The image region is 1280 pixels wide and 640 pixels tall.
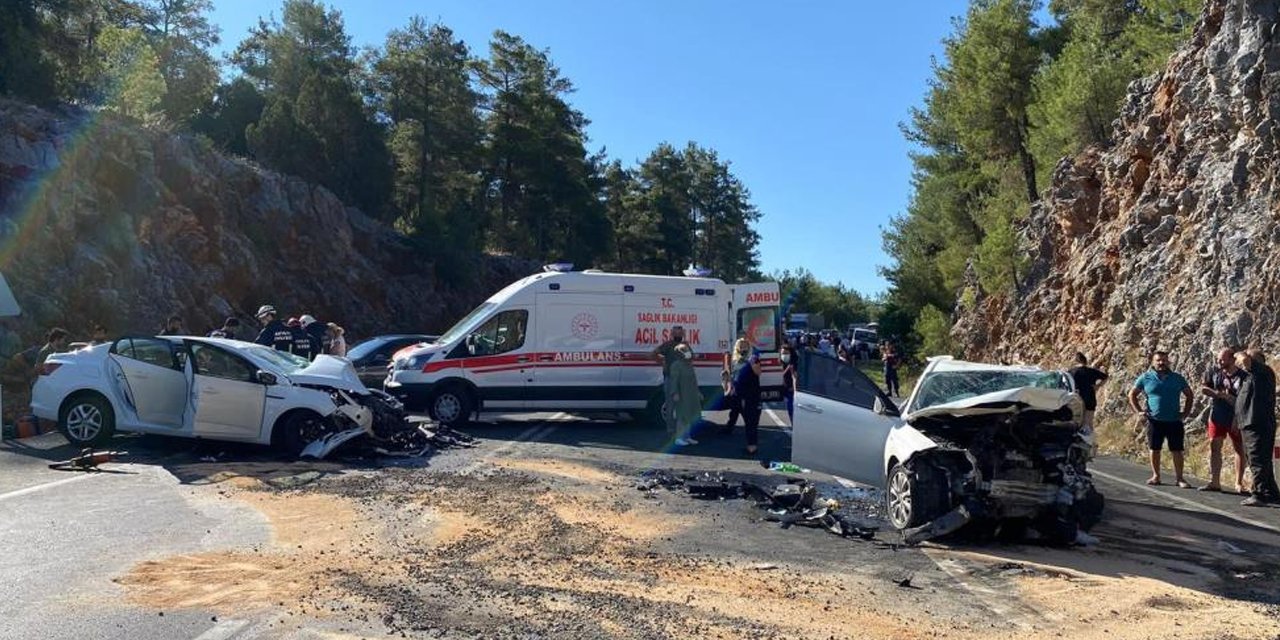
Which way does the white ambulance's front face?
to the viewer's left

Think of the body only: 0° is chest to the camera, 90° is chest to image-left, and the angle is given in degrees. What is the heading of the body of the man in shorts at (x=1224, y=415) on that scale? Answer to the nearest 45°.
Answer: approximately 45°

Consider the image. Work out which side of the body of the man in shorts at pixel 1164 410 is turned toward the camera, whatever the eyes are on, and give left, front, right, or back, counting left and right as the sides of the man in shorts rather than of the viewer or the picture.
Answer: front

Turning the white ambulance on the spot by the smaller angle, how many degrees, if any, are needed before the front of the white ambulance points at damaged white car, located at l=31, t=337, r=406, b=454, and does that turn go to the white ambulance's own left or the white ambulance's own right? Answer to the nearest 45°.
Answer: approximately 45° to the white ambulance's own left

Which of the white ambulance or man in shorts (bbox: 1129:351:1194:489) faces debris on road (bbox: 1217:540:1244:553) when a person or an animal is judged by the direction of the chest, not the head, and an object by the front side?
the man in shorts

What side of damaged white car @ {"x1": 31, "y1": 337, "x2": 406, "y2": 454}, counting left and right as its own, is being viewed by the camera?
right

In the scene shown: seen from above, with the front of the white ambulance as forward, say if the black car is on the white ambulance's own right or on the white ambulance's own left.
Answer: on the white ambulance's own right

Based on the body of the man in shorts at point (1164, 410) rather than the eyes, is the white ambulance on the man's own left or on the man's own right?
on the man's own right

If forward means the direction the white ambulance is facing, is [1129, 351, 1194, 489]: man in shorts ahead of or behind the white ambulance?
behind

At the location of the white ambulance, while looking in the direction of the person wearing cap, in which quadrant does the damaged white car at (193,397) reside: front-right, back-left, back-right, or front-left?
front-left

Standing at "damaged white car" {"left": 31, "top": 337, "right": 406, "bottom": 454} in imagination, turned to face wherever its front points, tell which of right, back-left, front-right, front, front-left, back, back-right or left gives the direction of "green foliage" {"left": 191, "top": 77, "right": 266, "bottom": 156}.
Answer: left

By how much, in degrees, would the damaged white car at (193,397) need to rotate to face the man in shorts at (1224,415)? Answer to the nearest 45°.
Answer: approximately 45° to its right

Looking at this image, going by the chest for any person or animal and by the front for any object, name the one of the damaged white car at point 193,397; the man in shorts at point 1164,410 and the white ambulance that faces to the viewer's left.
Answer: the white ambulance

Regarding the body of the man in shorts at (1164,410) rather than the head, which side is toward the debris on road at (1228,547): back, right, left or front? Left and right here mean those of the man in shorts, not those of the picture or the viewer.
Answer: front

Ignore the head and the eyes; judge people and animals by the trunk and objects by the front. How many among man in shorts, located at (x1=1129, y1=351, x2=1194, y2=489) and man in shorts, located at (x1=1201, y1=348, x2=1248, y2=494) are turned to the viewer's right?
0

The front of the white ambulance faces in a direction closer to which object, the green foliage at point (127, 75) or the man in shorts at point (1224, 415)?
the green foliage
